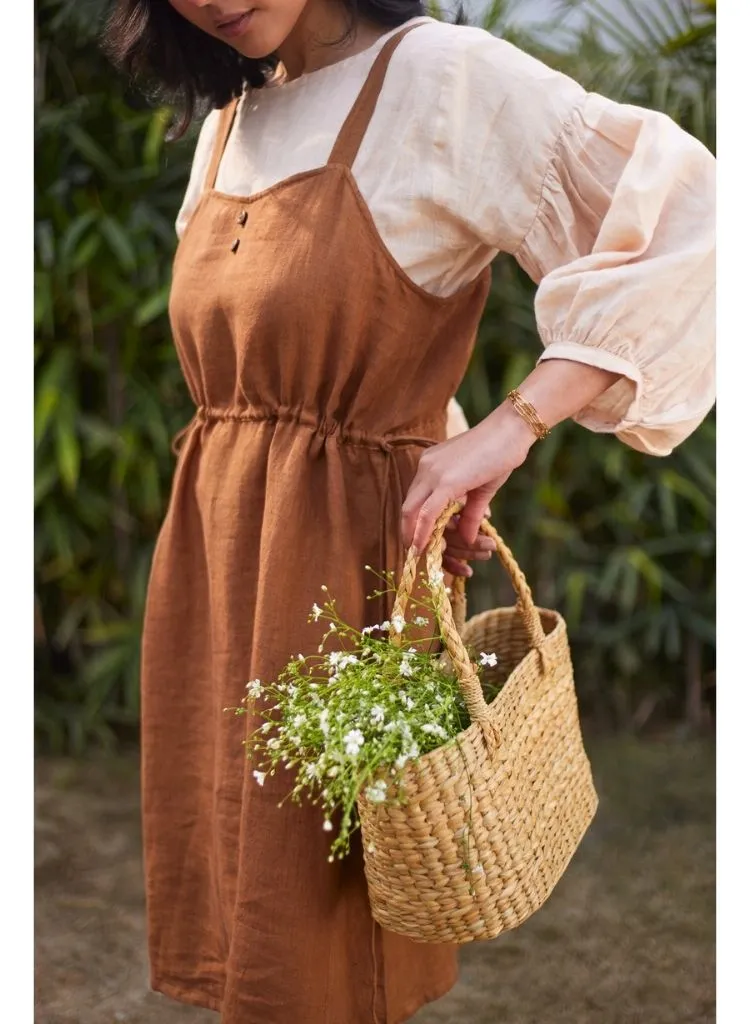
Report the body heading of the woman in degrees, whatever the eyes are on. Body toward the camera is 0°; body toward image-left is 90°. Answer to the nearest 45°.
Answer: approximately 45°
